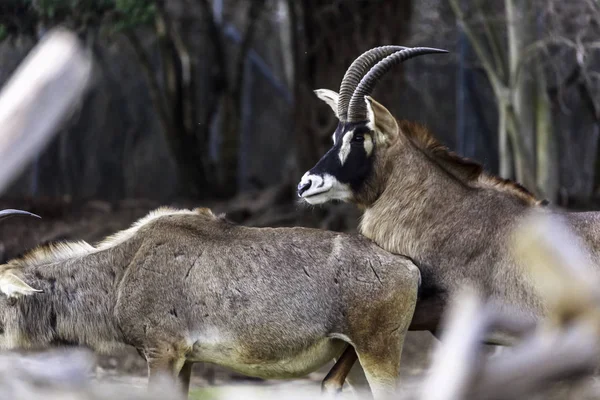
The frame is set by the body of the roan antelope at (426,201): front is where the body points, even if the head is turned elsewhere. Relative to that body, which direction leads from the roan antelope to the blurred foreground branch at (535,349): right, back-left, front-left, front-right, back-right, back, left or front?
left

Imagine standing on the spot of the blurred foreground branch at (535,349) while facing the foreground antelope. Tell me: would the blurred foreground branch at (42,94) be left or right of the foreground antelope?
left

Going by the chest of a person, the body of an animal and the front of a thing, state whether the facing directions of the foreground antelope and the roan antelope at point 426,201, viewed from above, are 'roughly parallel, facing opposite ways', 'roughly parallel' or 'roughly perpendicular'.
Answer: roughly parallel

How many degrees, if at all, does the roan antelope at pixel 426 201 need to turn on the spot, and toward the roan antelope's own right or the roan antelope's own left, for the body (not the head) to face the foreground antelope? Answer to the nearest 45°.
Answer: approximately 45° to the roan antelope's own left

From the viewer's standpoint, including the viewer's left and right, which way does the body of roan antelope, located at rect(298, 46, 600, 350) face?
facing to the left of the viewer

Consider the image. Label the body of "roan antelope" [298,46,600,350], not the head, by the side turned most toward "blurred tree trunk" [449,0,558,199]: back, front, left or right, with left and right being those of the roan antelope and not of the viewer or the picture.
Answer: right

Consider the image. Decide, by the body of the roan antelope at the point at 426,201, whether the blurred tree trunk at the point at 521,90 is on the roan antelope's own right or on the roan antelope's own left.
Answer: on the roan antelope's own right

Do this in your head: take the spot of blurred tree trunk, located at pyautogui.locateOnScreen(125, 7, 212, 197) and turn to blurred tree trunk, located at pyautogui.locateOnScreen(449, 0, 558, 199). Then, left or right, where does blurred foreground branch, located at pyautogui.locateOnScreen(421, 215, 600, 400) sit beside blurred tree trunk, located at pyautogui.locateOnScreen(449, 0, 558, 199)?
right

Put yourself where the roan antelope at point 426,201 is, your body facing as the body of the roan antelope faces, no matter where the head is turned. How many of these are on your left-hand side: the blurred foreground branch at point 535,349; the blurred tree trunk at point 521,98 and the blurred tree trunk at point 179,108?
1

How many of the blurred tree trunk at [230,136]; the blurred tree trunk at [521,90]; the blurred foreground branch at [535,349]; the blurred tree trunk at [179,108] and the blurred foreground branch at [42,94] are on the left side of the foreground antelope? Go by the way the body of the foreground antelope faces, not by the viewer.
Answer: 2

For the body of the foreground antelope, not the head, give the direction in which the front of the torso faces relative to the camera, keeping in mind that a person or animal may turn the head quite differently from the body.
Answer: to the viewer's left

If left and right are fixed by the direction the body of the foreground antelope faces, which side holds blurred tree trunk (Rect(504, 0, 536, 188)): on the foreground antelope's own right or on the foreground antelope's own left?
on the foreground antelope's own right

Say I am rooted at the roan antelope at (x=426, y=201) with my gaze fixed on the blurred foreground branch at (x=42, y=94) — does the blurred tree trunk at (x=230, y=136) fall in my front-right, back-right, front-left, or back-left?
back-right

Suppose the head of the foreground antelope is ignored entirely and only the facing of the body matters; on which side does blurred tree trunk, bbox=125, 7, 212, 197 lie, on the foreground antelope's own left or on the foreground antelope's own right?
on the foreground antelope's own right

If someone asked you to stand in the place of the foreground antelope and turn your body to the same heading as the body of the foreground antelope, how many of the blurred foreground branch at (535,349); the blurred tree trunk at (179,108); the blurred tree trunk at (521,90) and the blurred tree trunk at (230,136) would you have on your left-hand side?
1

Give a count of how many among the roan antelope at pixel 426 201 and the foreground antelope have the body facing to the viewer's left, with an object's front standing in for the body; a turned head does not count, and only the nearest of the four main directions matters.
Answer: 2
